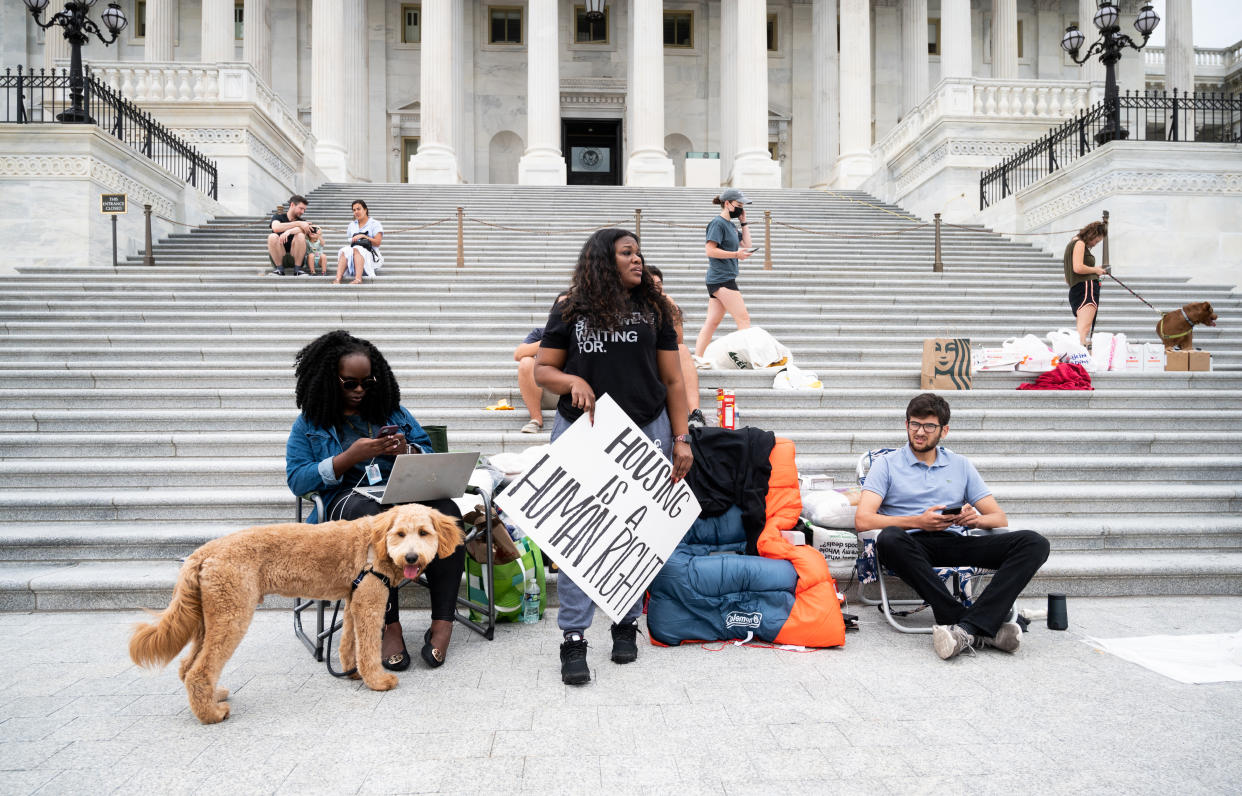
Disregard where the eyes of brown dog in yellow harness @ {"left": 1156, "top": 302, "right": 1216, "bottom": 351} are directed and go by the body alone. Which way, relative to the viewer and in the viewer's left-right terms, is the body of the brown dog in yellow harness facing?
facing to the right of the viewer

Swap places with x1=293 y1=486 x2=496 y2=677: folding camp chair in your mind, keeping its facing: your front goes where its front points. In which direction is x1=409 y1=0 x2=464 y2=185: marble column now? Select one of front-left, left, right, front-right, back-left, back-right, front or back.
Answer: back-left

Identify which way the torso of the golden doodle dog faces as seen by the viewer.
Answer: to the viewer's right

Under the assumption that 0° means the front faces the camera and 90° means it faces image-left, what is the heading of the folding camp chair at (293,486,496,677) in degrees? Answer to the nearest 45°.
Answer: approximately 315°

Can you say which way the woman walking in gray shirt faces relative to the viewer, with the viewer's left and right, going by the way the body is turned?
facing to the right of the viewer

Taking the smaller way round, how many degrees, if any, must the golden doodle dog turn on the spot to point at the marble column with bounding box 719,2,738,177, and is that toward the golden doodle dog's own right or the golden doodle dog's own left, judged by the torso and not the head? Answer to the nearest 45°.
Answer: approximately 45° to the golden doodle dog's own left

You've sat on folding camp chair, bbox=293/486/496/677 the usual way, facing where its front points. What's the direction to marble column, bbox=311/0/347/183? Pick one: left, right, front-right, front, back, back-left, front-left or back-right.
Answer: back-left

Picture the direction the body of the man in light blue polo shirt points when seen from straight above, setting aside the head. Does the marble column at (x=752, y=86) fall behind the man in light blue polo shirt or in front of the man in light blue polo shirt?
behind

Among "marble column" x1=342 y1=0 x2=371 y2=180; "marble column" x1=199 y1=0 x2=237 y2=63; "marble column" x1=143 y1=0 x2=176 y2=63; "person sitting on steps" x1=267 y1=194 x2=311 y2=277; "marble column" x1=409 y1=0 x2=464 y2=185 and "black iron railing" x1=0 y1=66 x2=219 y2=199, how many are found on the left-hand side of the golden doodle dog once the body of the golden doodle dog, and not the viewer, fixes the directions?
6

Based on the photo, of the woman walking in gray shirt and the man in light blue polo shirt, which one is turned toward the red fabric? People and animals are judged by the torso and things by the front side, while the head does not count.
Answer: the woman walking in gray shirt

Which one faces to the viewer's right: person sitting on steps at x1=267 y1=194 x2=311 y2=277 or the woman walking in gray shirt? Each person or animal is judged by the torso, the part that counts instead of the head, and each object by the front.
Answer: the woman walking in gray shirt
